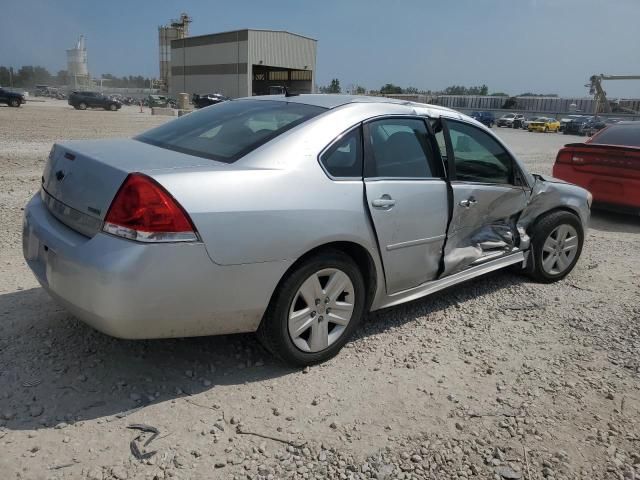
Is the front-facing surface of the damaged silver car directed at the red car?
yes

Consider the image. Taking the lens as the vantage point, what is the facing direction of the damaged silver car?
facing away from the viewer and to the right of the viewer

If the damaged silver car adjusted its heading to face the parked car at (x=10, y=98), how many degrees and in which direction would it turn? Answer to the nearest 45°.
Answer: approximately 90° to its left

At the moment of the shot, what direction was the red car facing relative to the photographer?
facing away from the viewer and to the right of the viewer

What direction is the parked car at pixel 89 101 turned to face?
to the viewer's right

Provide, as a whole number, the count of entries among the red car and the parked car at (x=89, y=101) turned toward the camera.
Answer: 0
